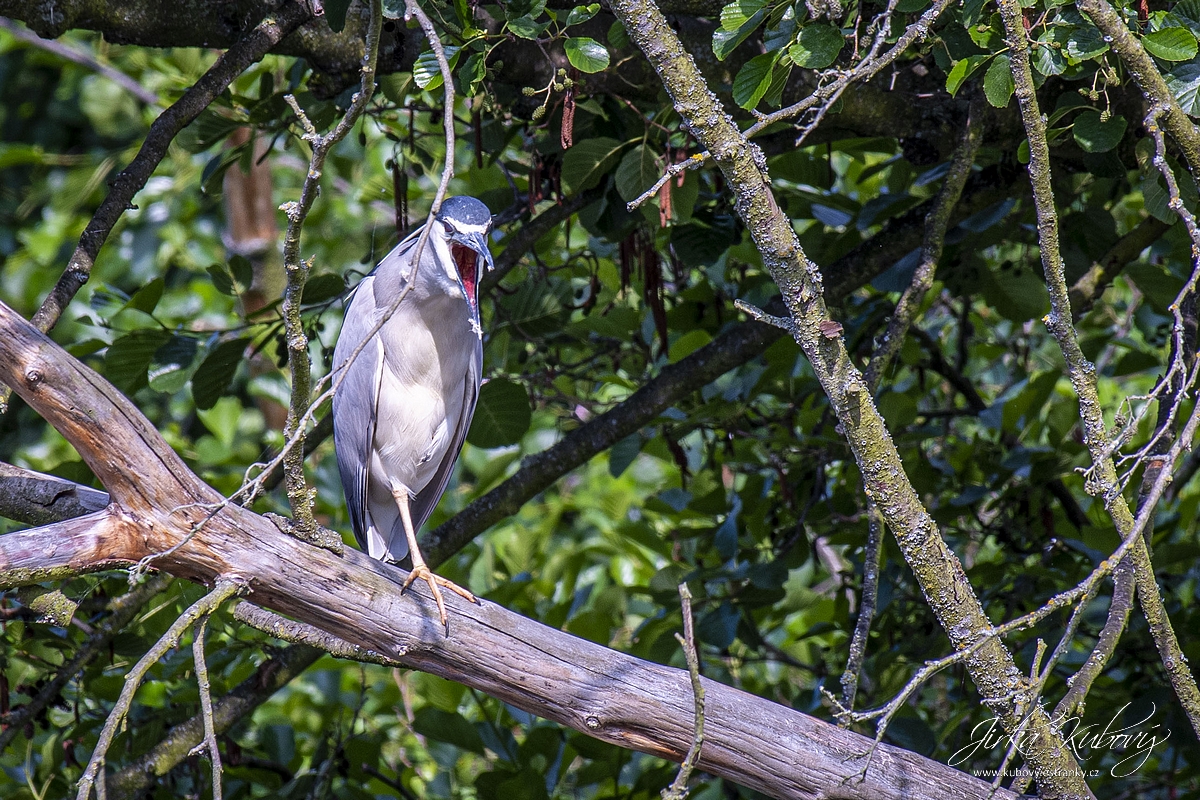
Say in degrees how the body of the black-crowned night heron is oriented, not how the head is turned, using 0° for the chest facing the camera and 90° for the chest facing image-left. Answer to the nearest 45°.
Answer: approximately 315°

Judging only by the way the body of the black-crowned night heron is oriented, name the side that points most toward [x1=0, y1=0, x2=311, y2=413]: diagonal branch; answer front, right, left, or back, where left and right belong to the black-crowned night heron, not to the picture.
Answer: right
